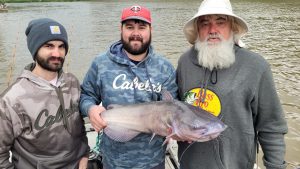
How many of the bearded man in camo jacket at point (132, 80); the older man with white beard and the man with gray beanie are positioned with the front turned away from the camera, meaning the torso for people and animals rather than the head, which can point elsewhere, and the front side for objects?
0

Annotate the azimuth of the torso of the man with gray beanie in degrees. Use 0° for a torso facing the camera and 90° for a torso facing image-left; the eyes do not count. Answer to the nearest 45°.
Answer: approximately 315°

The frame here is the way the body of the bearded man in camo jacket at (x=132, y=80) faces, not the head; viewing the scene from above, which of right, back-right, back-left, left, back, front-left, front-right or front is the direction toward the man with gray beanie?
right

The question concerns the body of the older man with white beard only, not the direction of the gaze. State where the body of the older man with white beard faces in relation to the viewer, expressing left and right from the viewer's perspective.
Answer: facing the viewer and to the left of the viewer

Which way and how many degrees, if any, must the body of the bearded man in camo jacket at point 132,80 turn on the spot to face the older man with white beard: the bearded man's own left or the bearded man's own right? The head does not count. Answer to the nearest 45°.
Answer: approximately 90° to the bearded man's own left

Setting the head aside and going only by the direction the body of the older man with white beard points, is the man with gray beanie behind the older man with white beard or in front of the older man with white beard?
in front

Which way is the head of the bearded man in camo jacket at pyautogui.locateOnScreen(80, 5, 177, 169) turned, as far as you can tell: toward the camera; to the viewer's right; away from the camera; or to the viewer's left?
toward the camera

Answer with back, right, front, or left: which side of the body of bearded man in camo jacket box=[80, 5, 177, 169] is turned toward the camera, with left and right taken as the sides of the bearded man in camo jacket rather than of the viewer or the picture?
front

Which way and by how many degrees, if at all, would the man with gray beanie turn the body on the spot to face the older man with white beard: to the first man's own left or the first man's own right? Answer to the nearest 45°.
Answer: approximately 45° to the first man's own left

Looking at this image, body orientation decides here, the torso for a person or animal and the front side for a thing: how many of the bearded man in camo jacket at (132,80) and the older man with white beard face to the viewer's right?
0

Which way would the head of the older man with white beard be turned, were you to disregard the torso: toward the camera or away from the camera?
toward the camera

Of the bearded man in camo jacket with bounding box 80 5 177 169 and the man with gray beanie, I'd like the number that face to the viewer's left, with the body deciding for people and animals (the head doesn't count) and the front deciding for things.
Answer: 0
